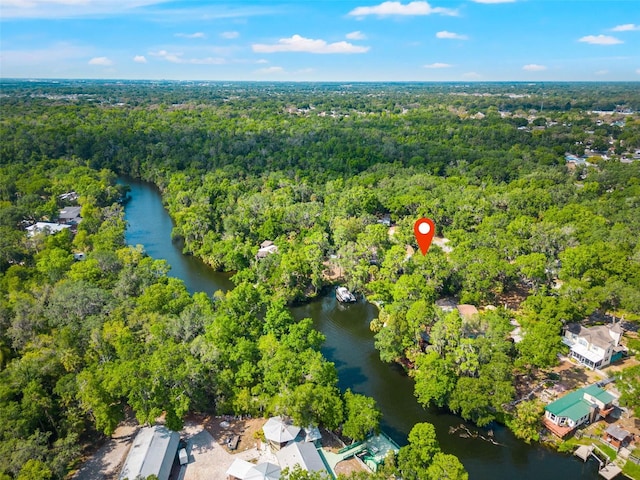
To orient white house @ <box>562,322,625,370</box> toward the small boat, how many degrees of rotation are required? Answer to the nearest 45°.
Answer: approximately 45° to its right

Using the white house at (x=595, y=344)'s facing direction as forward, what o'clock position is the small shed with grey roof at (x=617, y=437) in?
The small shed with grey roof is roughly at 10 o'clock from the white house.

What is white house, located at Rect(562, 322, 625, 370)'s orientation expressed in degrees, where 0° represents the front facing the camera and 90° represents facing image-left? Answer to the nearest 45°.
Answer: approximately 45°

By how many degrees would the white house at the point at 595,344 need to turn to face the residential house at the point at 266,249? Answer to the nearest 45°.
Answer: approximately 45° to its right

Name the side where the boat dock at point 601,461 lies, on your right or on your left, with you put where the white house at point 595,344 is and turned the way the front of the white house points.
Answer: on your left

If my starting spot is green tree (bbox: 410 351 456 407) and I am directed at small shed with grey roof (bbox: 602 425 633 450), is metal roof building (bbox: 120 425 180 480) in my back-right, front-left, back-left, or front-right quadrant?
back-right
